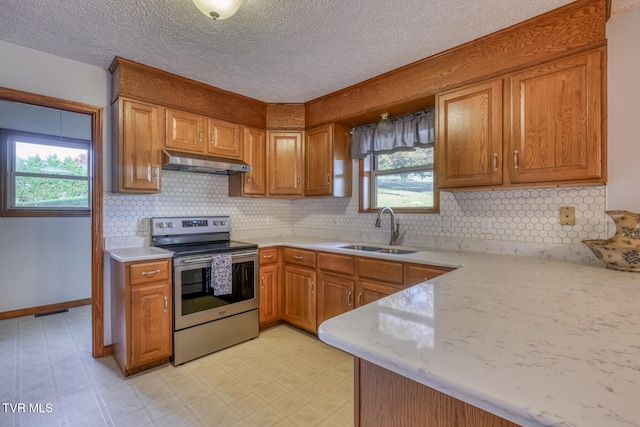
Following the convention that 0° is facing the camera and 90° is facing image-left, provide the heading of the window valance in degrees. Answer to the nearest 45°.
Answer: approximately 45°

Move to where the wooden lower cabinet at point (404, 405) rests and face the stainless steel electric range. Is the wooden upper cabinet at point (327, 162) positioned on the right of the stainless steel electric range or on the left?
right

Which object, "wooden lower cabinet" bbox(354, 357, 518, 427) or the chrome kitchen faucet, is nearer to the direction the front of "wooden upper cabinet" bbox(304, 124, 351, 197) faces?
the wooden lower cabinet

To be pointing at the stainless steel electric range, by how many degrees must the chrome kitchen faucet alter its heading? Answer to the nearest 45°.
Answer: approximately 45° to its right

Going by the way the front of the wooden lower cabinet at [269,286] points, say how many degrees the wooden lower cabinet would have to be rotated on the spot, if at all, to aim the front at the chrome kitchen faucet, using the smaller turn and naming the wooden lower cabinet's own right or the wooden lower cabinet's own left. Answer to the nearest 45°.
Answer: approximately 45° to the wooden lower cabinet's own left

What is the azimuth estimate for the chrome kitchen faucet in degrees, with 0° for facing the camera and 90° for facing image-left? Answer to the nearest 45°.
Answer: approximately 45°

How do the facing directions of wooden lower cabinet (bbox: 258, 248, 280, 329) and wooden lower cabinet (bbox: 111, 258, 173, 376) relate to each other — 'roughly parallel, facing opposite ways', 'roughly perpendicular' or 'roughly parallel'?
roughly parallel

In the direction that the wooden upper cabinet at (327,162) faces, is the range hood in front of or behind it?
in front

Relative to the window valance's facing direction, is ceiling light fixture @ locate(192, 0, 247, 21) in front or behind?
in front

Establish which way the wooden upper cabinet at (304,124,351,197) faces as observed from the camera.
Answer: facing the viewer and to the left of the viewer

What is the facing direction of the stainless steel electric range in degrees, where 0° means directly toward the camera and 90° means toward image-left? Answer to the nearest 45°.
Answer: approximately 315°

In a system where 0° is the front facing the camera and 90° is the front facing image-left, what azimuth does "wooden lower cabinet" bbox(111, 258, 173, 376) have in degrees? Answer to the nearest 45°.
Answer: approximately 315°

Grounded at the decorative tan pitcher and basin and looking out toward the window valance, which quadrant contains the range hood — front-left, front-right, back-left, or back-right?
front-left
